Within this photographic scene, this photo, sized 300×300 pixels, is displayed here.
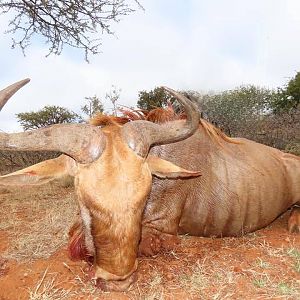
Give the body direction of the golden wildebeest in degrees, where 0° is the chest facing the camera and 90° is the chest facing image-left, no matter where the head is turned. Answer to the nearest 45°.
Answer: approximately 45°

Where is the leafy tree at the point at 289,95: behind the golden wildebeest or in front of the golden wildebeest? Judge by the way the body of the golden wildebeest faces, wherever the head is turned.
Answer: behind

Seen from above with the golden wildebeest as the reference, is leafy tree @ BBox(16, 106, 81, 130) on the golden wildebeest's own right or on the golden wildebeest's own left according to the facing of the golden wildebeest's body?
on the golden wildebeest's own right

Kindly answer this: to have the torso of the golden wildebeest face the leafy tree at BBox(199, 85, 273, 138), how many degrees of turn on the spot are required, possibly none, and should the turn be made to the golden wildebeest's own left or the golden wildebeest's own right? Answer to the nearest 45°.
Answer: approximately 135° to the golden wildebeest's own right

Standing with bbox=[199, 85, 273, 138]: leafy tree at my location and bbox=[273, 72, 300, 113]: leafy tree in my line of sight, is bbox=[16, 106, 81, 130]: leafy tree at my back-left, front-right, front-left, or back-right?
back-left
